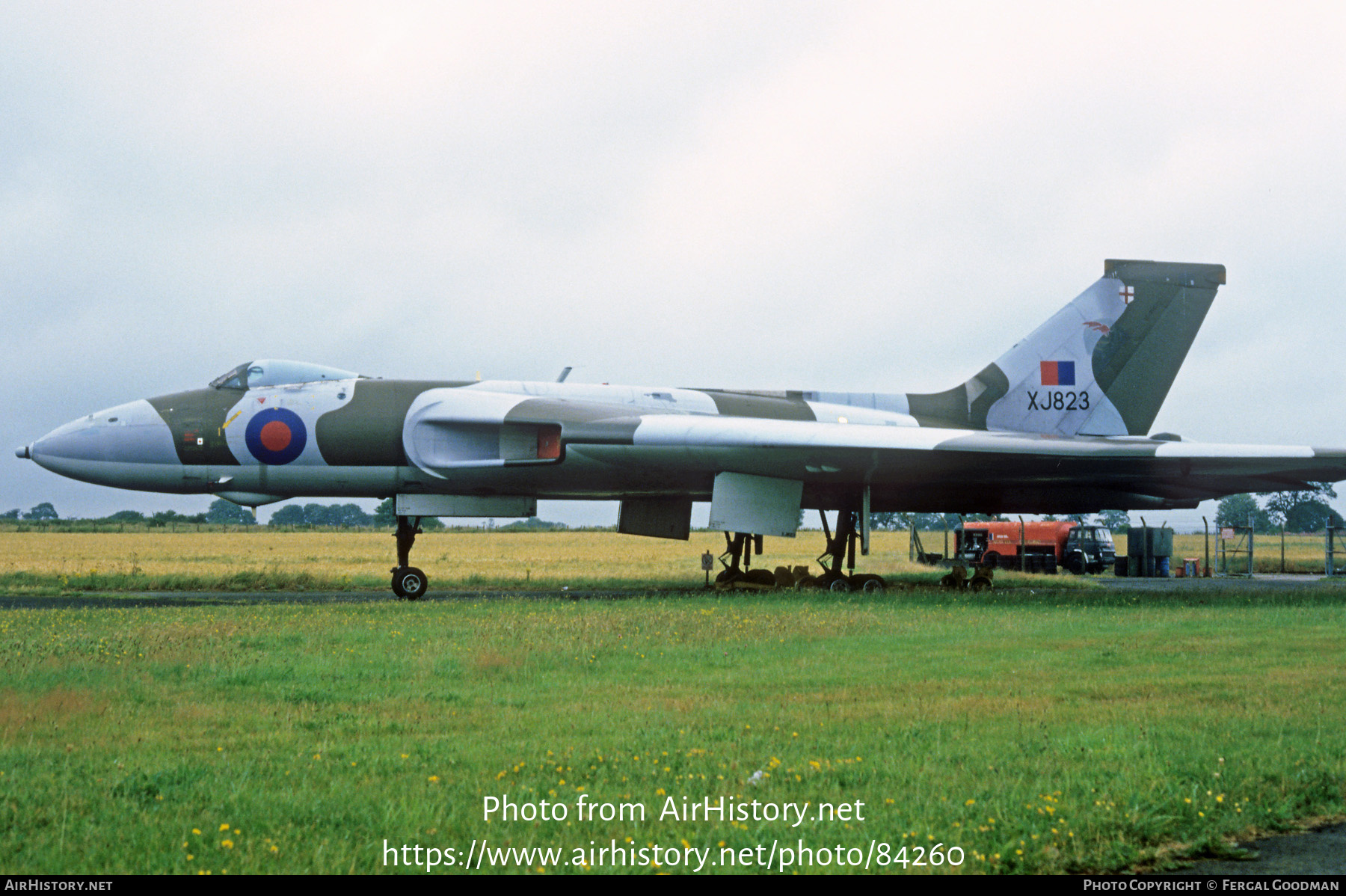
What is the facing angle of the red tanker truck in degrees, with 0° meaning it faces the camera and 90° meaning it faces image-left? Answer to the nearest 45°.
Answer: approximately 315°
